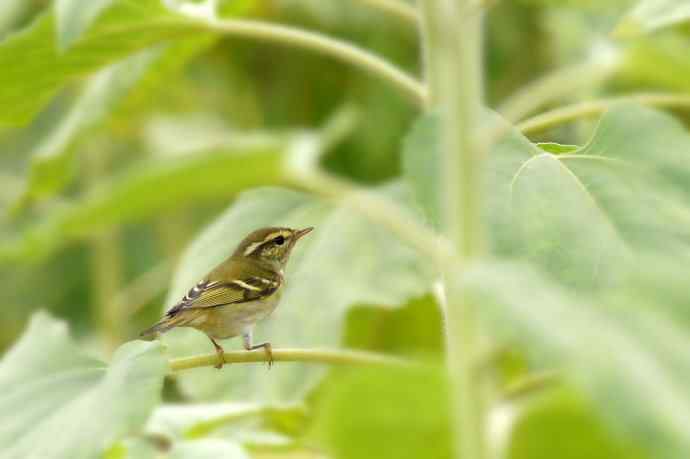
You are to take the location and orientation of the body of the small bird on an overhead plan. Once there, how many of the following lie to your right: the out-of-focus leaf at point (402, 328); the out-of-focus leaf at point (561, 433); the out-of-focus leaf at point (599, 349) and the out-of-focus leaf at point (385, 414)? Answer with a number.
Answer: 3

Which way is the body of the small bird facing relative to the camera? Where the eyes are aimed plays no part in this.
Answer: to the viewer's right

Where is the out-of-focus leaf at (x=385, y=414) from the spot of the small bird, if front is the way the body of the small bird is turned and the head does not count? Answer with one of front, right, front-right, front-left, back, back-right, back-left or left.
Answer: right
